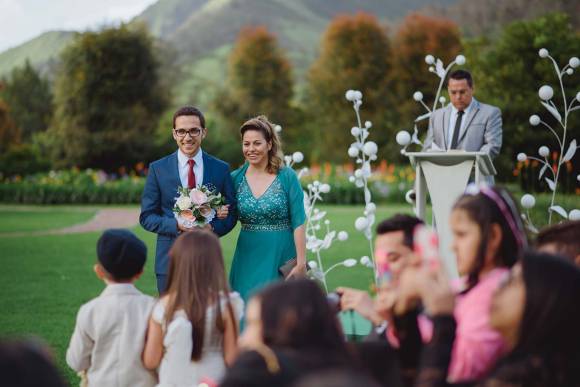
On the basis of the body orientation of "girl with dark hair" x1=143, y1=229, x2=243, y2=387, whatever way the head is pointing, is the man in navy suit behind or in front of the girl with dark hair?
in front

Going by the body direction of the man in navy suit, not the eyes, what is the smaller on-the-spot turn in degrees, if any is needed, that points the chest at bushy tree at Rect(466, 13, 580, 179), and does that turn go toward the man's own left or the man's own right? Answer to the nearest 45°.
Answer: approximately 135° to the man's own left

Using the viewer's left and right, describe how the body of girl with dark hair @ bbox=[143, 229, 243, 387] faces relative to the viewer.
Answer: facing away from the viewer

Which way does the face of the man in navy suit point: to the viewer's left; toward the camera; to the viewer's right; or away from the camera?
toward the camera

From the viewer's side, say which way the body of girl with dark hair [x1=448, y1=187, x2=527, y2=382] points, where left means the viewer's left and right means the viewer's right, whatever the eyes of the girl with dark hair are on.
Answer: facing to the left of the viewer

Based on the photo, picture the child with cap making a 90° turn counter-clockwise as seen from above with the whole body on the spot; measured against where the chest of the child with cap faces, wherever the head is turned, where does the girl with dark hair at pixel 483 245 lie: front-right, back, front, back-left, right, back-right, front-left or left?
back-left

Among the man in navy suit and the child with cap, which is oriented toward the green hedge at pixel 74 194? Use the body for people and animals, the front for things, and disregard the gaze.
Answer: the child with cap

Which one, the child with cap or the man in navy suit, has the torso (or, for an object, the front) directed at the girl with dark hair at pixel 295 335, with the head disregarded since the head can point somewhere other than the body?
the man in navy suit

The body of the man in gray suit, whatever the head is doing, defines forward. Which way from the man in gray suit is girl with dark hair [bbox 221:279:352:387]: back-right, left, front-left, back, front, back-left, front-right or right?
front-left

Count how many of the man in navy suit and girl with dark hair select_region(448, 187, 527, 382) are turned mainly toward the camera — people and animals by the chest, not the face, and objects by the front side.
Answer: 1

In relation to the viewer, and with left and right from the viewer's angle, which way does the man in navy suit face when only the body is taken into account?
facing the viewer

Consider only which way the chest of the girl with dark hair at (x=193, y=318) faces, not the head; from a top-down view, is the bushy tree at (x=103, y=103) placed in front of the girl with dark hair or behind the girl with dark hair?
in front

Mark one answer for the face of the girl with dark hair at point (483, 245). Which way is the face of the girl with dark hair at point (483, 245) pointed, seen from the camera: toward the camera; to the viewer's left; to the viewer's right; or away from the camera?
to the viewer's left

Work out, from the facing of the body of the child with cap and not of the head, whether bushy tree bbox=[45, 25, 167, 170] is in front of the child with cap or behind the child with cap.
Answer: in front

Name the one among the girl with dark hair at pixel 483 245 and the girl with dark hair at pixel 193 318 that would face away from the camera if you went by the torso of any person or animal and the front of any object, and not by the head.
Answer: the girl with dark hair at pixel 193 318

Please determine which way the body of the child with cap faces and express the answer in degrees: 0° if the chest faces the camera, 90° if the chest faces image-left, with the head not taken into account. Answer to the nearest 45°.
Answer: approximately 180°

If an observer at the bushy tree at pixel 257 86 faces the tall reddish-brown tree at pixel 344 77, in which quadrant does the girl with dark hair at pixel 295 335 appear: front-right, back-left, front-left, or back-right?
front-right

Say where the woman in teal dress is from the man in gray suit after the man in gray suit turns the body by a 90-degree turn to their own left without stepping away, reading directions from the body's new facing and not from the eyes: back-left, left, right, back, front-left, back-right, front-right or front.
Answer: right
